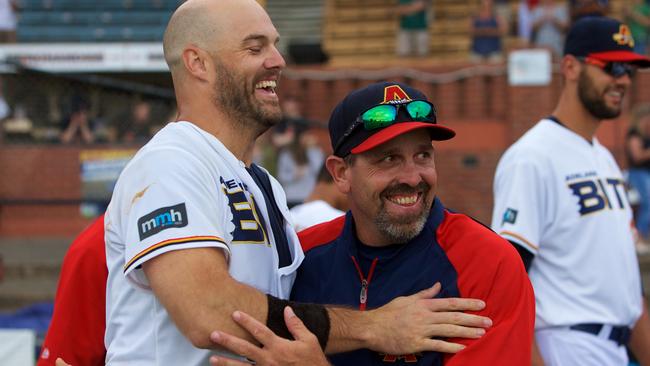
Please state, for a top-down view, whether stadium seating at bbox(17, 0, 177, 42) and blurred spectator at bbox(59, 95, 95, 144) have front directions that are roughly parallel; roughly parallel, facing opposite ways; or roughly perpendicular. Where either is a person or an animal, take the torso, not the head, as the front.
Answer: roughly parallel

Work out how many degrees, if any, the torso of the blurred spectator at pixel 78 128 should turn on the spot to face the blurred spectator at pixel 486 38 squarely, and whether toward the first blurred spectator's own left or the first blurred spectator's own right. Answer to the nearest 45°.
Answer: approximately 90° to the first blurred spectator's own left

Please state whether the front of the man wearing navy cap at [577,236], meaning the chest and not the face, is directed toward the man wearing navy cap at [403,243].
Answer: no

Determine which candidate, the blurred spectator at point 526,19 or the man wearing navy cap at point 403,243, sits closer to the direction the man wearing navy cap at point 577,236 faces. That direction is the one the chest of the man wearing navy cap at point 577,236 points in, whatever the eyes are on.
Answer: the man wearing navy cap

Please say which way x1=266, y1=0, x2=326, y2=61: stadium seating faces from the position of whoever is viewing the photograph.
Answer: facing the viewer

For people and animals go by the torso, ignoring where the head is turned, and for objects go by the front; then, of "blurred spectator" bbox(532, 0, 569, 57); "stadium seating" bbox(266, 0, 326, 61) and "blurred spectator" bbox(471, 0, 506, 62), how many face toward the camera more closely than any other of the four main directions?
3

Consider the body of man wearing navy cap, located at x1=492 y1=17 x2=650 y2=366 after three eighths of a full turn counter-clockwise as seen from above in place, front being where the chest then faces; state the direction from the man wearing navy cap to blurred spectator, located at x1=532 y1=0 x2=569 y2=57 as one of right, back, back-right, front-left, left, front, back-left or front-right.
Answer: front

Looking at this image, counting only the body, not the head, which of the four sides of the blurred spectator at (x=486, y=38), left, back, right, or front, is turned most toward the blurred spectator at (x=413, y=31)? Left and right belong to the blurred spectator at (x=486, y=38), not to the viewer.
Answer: right

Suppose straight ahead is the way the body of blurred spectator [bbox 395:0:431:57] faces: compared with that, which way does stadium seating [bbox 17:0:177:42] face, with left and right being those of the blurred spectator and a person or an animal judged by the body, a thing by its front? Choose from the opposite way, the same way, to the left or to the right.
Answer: the same way

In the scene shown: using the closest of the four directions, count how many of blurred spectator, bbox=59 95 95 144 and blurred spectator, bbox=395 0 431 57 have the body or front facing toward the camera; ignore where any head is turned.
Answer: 2

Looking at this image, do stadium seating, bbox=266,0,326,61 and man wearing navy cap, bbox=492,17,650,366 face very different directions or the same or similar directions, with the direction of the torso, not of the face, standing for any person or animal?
same or similar directions

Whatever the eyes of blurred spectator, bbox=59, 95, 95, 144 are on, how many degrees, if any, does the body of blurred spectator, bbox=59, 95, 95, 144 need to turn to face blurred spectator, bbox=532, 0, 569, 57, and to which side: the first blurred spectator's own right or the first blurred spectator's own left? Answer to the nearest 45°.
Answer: approximately 90° to the first blurred spectator's own left

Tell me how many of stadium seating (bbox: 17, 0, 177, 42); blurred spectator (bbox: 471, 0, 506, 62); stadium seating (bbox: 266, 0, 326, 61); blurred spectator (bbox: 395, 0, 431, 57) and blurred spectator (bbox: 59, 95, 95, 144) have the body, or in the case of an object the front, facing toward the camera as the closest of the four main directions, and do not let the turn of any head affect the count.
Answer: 5

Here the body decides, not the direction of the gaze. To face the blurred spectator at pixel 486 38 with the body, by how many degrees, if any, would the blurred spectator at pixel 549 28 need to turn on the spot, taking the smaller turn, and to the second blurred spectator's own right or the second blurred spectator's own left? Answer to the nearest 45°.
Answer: approximately 90° to the second blurred spectator's own right
